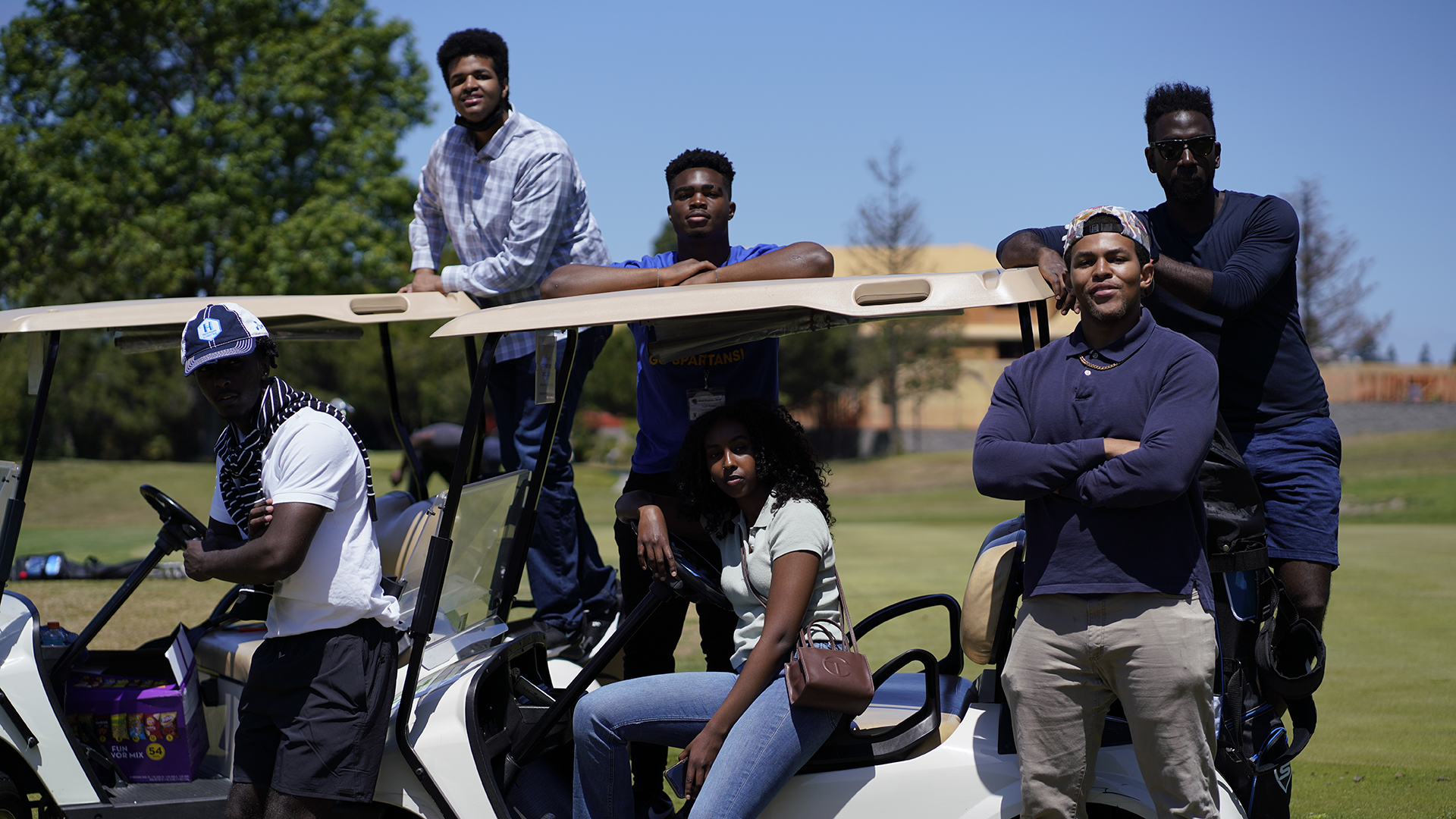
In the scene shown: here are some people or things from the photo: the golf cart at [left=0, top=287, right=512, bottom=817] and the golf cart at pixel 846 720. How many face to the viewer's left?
2

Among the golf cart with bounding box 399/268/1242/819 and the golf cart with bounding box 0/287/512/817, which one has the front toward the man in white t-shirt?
the golf cart with bounding box 399/268/1242/819

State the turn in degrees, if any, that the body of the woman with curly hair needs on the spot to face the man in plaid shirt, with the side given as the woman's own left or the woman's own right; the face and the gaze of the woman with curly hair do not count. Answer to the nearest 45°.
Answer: approximately 135° to the woman's own right

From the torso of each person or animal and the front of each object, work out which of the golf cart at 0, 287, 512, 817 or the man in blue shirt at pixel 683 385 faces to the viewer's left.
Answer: the golf cart

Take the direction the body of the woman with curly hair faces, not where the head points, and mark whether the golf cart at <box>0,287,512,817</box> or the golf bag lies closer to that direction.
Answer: the golf cart

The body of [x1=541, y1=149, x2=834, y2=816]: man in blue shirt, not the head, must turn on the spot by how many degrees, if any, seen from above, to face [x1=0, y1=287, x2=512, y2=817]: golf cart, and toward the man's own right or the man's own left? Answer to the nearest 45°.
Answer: approximately 90° to the man's own right

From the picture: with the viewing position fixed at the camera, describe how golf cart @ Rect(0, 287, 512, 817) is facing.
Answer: facing to the left of the viewer

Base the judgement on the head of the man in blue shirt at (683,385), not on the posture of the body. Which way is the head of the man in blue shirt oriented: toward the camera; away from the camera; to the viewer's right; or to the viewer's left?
toward the camera

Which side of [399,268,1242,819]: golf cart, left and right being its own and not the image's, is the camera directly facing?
left

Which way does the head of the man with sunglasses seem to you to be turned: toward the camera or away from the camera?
toward the camera

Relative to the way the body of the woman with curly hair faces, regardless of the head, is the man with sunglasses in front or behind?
behind

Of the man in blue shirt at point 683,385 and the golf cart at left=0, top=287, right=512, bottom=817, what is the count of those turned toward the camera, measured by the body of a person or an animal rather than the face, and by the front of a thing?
1

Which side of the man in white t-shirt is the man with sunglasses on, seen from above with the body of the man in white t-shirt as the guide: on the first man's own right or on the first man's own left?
on the first man's own left

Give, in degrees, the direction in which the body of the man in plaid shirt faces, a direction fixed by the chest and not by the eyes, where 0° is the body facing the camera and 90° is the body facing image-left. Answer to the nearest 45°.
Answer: approximately 45°

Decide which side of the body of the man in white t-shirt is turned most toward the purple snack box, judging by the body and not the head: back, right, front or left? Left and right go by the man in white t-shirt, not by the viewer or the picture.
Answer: right

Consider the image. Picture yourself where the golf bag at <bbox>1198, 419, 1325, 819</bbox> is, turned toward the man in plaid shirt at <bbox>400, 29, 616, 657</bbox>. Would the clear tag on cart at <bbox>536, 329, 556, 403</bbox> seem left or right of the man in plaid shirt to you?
left

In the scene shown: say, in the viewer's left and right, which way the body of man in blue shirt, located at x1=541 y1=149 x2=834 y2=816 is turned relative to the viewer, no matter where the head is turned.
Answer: facing the viewer
